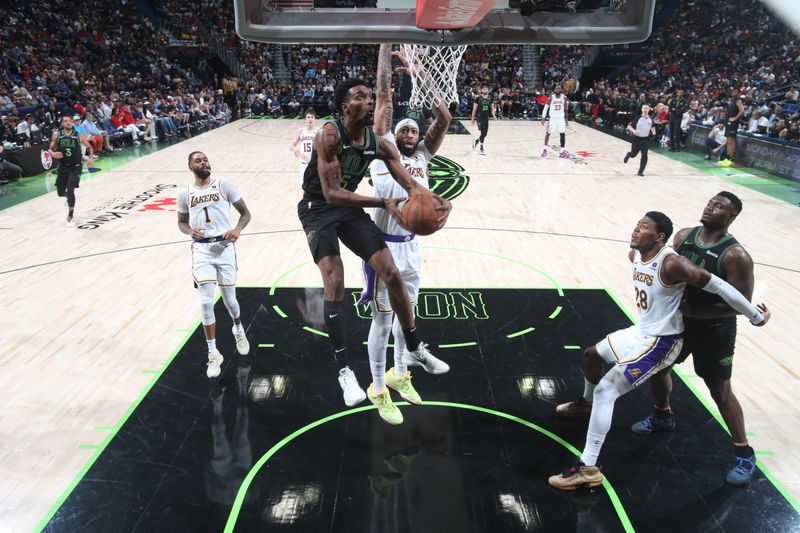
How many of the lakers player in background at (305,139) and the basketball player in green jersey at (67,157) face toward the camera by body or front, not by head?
2

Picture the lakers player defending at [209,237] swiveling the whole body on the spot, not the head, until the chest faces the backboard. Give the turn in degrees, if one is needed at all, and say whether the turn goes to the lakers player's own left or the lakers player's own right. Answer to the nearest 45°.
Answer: approximately 45° to the lakers player's own left

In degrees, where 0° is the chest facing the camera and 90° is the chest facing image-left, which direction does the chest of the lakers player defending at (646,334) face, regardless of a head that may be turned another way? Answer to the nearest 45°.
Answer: approximately 45°

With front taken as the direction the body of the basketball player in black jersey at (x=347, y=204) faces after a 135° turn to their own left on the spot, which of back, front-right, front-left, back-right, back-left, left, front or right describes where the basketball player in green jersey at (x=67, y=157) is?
front-left

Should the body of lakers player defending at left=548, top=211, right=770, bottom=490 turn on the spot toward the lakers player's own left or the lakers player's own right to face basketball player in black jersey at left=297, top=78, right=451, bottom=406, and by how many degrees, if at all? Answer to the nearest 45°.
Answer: approximately 45° to the lakers player's own right

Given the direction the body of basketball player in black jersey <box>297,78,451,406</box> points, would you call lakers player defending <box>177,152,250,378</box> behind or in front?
behind

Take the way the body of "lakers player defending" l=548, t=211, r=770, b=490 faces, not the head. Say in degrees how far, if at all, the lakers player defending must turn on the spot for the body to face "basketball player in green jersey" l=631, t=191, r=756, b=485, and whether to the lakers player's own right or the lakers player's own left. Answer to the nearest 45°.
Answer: approximately 180°

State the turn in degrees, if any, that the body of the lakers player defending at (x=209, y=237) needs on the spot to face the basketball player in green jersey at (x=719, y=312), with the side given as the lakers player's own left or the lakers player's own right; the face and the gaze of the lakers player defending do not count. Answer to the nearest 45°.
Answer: approximately 45° to the lakers player's own left

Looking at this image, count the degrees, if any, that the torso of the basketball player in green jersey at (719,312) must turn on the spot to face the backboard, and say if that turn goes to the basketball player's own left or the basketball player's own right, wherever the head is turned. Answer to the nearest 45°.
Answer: approximately 45° to the basketball player's own right
